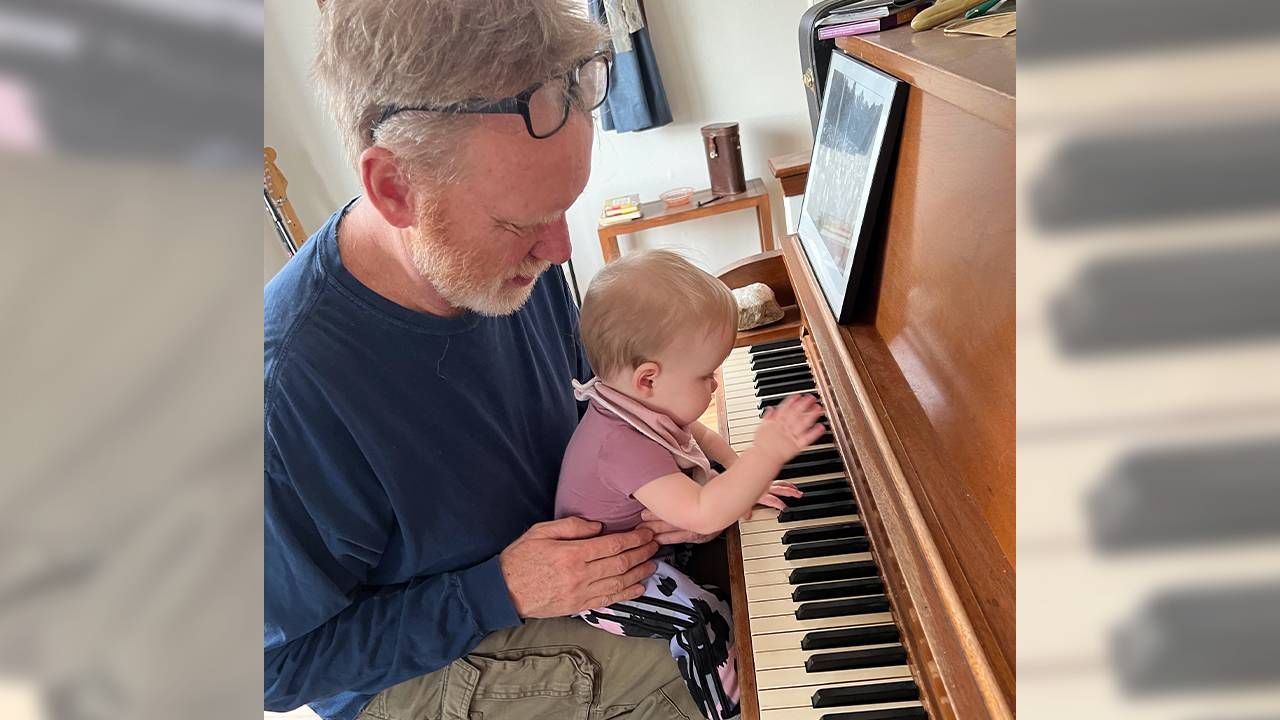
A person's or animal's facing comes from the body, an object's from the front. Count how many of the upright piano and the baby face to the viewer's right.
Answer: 1

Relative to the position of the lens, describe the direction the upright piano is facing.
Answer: facing to the left of the viewer

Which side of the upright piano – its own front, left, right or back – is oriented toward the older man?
front

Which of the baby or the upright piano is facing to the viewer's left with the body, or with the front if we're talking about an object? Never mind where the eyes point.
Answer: the upright piano

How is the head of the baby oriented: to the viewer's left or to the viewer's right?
to the viewer's right

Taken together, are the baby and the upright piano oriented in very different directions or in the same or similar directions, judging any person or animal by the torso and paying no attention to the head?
very different directions

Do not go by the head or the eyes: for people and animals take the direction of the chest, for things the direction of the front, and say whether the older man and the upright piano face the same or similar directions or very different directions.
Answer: very different directions

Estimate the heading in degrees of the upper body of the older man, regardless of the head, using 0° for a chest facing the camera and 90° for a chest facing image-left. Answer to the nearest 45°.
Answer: approximately 315°

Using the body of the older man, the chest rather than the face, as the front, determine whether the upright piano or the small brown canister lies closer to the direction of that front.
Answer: the upright piano

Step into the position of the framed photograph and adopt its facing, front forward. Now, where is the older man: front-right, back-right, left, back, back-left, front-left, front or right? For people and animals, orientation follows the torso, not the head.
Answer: front

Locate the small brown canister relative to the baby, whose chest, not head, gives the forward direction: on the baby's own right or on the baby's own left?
on the baby's own left

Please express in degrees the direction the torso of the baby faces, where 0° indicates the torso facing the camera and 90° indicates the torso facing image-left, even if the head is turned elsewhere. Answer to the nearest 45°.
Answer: approximately 270°
